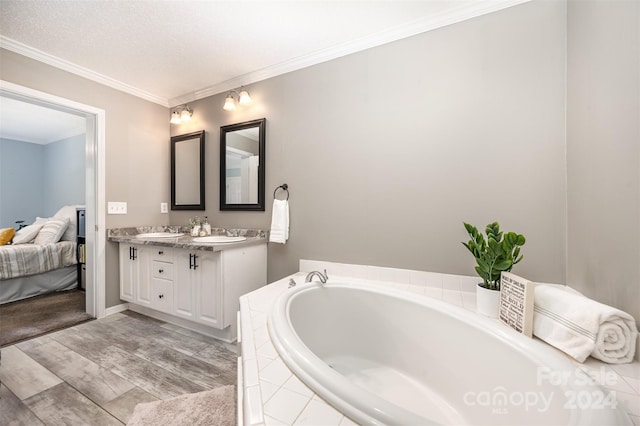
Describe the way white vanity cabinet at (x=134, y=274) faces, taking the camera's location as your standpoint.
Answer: facing the viewer and to the left of the viewer

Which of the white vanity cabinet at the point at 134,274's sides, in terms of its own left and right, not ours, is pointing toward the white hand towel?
left

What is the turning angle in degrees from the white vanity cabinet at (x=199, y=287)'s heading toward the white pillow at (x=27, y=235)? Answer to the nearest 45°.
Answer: approximately 90° to its right

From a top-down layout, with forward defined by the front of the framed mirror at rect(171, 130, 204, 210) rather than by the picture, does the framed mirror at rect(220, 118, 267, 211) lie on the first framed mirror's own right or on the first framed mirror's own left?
on the first framed mirror's own left

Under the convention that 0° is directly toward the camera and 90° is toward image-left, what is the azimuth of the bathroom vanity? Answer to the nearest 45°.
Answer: approximately 45°

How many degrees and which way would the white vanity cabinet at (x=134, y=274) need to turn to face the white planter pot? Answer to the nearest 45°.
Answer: approximately 90° to its left

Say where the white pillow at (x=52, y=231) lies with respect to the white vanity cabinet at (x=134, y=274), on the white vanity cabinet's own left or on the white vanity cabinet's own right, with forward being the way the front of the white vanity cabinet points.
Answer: on the white vanity cabinet's own right

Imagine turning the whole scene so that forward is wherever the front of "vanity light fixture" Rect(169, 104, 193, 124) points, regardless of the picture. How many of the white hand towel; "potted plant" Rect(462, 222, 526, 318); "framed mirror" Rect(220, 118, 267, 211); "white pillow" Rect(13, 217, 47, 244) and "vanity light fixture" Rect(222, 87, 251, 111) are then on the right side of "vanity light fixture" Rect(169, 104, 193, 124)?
1
